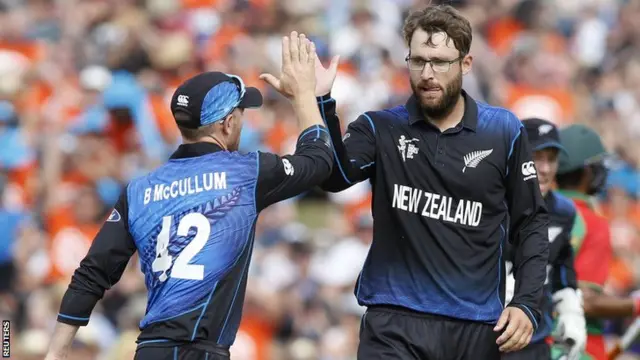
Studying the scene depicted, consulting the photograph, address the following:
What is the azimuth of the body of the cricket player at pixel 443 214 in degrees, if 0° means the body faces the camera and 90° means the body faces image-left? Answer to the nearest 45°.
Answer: approximately 0°

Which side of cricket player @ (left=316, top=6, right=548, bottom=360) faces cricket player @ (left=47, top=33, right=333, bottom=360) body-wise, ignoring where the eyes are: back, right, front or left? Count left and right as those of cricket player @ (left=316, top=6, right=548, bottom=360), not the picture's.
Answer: right

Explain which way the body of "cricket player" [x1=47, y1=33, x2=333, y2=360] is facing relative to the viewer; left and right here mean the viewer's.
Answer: facing away from the viewer and to the right of the viewer

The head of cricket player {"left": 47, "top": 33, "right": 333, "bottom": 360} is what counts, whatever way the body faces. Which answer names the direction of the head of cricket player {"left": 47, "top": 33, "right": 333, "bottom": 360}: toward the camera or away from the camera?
away from the camera

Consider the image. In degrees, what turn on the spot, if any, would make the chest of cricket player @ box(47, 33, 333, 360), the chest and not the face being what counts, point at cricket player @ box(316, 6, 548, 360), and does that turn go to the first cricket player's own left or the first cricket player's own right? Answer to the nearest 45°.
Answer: approximately 45° to the first cricket player's own right

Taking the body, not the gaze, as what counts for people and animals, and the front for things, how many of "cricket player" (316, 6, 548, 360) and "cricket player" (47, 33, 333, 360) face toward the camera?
1

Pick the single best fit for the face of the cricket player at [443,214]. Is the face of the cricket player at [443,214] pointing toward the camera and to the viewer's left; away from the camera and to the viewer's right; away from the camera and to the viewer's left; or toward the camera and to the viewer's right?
toward the camera and to the viewer's left

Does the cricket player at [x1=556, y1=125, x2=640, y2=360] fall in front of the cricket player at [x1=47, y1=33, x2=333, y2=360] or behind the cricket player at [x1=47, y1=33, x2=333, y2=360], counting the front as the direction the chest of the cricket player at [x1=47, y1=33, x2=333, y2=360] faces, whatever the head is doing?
in front

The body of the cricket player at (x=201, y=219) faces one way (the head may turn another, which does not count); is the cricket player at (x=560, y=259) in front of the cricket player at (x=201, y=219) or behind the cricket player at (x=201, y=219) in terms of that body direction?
in front
